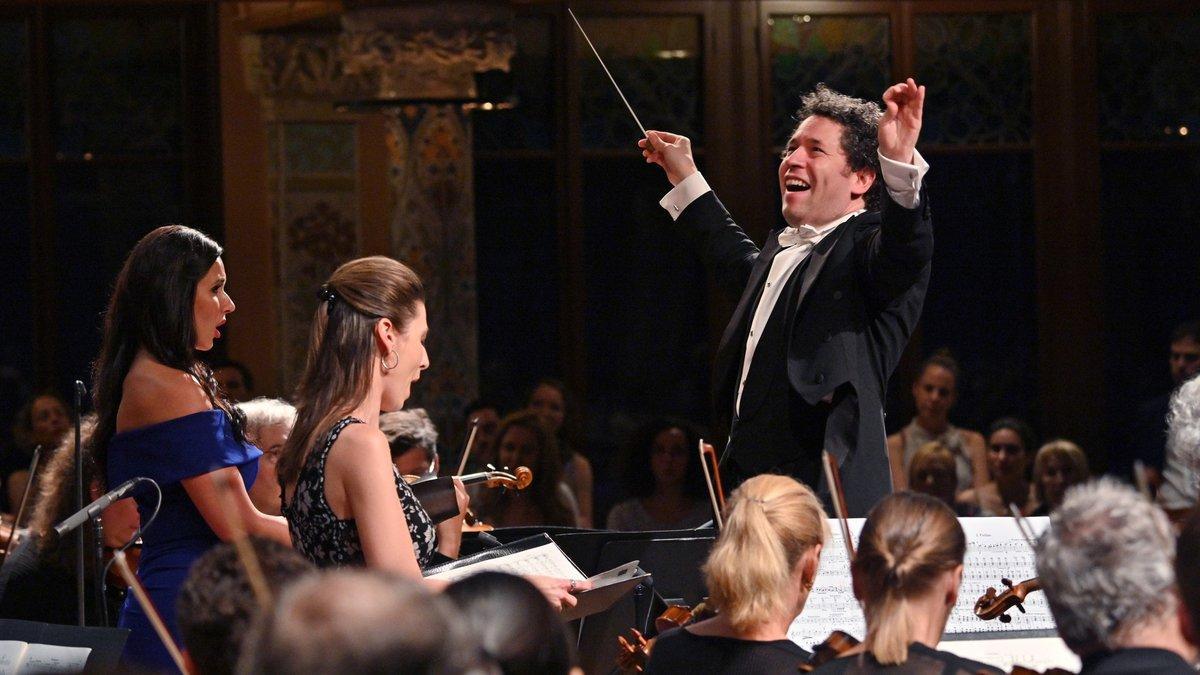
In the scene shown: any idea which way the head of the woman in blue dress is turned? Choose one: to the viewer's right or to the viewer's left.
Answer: to the viewer's right

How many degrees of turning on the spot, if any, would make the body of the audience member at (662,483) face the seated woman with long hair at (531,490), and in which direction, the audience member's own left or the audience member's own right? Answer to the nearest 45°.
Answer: approximately 45° to the audience member's own right

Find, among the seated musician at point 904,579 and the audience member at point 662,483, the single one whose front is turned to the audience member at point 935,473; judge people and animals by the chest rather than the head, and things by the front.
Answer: the seated musician
